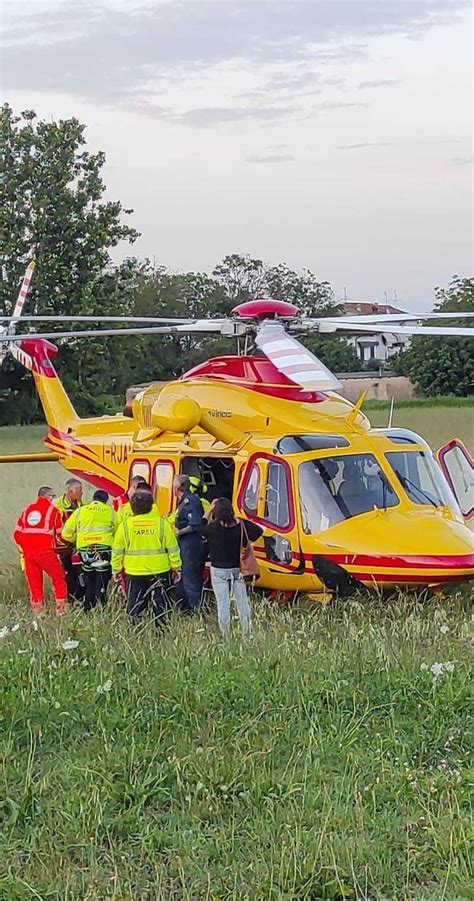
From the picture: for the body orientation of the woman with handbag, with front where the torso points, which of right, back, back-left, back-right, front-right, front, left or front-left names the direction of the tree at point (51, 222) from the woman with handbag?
front

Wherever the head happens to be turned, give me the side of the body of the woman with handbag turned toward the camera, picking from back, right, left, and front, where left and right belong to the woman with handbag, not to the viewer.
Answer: back

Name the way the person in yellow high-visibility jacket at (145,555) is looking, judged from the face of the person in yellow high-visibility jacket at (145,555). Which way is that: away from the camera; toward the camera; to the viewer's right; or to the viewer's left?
away from the camera

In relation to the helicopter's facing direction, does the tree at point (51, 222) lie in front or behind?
behind

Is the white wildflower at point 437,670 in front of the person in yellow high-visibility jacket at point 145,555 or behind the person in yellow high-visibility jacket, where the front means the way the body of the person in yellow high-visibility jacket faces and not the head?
behind

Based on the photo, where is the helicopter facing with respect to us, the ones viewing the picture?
facing the viewer and to the right of the viewer

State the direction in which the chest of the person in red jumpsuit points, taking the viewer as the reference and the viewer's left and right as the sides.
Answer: facing away from the viewer and to the right of the viewer

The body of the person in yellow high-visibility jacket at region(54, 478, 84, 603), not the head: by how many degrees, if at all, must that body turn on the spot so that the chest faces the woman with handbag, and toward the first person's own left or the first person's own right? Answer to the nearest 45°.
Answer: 0° — they already face them

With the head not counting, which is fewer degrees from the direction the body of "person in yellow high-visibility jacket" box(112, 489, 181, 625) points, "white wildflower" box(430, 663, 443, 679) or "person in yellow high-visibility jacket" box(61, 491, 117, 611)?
the person in yellow high-visibility jacket

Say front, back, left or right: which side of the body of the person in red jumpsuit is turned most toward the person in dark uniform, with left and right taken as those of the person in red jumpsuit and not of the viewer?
right

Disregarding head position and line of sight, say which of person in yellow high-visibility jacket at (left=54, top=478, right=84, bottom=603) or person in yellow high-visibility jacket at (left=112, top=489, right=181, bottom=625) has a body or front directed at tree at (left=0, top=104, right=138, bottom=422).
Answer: person in yellow high-visibility jacket at (left=112, top=489, right=181, bottom=625)

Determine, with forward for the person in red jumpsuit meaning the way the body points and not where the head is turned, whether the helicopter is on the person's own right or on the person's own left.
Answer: on the person's own right

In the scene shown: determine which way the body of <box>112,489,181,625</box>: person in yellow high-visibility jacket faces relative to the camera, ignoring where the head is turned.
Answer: away from the camera
